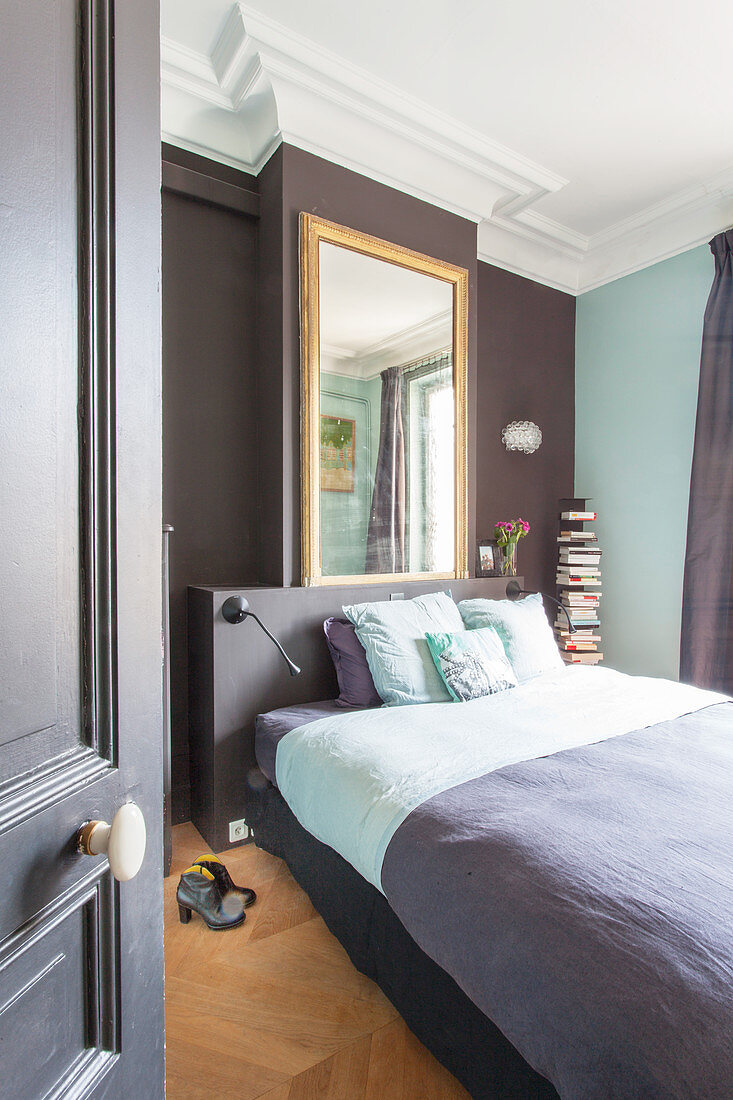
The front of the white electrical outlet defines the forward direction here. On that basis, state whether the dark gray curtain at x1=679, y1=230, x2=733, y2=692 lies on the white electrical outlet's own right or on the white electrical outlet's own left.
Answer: on the white electrical outlet's own left

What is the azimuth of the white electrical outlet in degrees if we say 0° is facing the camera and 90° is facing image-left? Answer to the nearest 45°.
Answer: approximately 315°

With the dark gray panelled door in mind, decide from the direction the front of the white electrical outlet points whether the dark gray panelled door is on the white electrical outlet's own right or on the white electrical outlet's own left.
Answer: on the white electrical outlet's own right

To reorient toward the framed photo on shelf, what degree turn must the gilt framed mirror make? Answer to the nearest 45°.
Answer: approximately 90° to its left

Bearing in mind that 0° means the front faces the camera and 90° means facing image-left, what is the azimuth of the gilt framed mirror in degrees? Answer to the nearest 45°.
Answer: approximately 315°

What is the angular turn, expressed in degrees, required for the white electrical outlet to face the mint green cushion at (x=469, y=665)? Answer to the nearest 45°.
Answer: approximately 45° to its left
